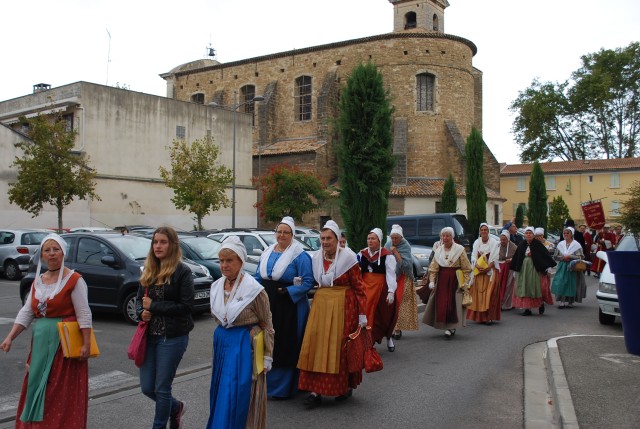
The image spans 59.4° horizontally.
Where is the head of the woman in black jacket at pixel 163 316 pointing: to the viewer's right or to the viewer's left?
to the viewer's left

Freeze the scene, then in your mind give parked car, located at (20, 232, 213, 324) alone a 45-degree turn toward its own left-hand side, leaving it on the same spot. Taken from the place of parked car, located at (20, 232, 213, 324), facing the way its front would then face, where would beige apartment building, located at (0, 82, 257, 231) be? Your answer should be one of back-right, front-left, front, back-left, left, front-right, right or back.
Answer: left

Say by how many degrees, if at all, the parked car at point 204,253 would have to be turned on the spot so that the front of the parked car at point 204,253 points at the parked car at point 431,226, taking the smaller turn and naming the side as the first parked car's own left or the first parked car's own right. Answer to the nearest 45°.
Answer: approximately 90° to the first parked car's own left

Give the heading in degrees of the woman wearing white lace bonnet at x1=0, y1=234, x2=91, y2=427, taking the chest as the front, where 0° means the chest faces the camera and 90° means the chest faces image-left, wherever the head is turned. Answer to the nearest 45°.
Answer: approximately 45°

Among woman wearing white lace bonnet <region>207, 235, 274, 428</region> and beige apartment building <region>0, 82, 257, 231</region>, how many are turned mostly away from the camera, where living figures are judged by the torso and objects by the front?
0

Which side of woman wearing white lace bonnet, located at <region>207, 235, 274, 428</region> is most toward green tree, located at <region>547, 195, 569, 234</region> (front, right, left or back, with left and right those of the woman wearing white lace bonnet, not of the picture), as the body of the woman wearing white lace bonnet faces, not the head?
back

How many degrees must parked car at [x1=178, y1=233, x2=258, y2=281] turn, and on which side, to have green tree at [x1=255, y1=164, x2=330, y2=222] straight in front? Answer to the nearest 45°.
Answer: approximately 135° to its left

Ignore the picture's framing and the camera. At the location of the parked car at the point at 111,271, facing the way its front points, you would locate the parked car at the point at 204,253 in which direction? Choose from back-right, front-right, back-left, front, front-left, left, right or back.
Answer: left

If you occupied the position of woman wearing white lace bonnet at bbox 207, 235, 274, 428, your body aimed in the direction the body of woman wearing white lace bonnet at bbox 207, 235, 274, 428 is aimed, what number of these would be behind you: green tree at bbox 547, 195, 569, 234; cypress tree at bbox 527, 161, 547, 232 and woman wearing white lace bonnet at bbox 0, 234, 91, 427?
2

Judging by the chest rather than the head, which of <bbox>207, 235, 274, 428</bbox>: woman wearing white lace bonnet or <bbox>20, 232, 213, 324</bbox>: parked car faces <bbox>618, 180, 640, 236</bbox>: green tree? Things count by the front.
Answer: the parked car

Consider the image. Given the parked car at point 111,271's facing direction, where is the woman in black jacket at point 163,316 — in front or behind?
in front

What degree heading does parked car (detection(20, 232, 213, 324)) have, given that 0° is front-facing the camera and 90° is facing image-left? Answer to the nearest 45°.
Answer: approximately 315°

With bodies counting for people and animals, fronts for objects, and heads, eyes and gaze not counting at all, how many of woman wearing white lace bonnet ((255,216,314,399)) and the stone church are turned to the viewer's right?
0
